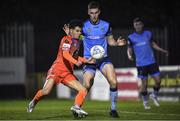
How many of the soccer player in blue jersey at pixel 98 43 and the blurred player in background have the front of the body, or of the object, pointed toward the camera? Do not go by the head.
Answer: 2

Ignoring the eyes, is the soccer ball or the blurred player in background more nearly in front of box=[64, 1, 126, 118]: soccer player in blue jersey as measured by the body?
the soccer ball

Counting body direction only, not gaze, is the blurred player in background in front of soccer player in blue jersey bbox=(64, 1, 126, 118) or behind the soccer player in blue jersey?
behind

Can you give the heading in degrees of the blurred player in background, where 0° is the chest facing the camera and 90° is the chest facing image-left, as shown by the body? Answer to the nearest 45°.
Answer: approximately 0°

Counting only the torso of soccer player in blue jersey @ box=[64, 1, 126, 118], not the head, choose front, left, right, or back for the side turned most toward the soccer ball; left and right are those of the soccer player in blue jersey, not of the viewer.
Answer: front

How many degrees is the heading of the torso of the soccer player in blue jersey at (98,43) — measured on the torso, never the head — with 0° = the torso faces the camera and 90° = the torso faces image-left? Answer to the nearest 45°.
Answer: approximately 0°

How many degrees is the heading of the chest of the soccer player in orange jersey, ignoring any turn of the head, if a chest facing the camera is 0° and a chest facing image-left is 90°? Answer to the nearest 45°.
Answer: approximately 315°

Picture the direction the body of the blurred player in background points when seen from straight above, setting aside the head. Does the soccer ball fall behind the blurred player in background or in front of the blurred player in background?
in front

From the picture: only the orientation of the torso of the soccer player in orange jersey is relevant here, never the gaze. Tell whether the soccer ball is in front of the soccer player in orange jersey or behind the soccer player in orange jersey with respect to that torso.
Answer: in front
